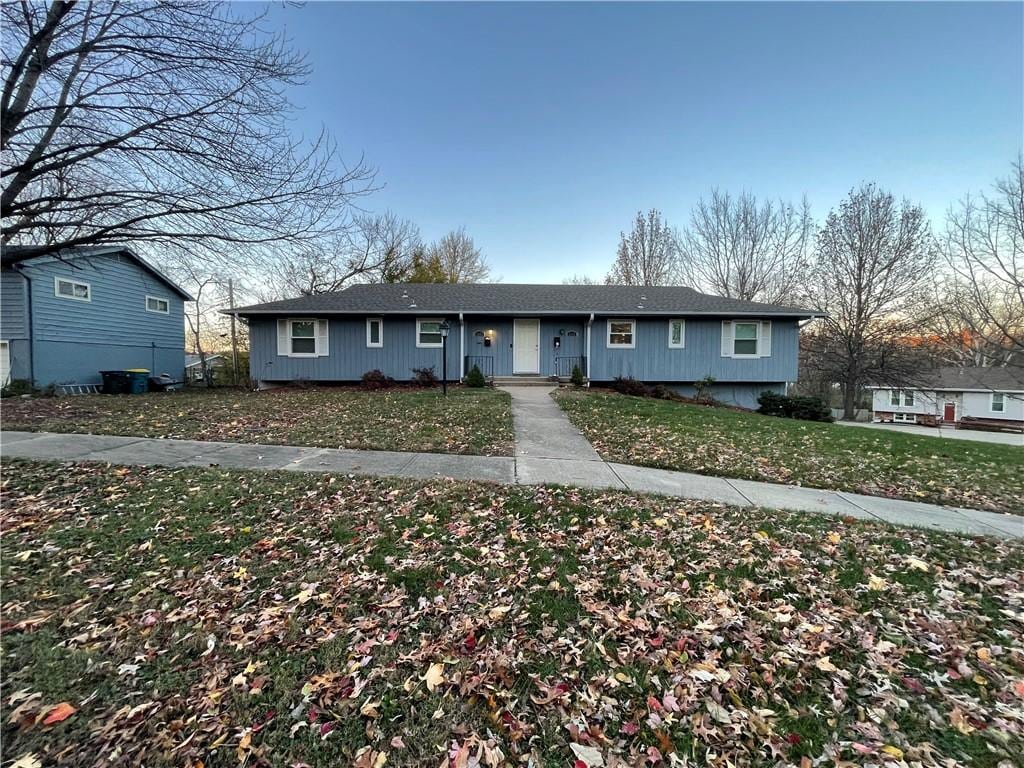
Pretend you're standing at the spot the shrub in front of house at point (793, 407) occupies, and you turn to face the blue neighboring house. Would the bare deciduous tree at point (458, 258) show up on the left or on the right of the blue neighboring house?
right

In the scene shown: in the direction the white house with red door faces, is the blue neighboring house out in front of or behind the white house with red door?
in front

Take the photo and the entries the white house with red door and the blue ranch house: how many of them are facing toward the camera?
2

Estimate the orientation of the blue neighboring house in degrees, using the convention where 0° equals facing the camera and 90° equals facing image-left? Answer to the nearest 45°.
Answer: approximately 45°

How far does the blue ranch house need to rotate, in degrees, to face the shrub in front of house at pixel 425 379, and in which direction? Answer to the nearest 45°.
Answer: approximately 90° to its right

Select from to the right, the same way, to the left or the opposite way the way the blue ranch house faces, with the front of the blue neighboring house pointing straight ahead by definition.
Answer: the same way

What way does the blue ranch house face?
toward the camera

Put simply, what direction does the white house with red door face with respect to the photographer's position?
facing the viewer

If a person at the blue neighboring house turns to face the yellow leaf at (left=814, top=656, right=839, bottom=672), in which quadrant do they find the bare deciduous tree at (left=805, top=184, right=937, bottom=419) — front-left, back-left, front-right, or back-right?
front-left
